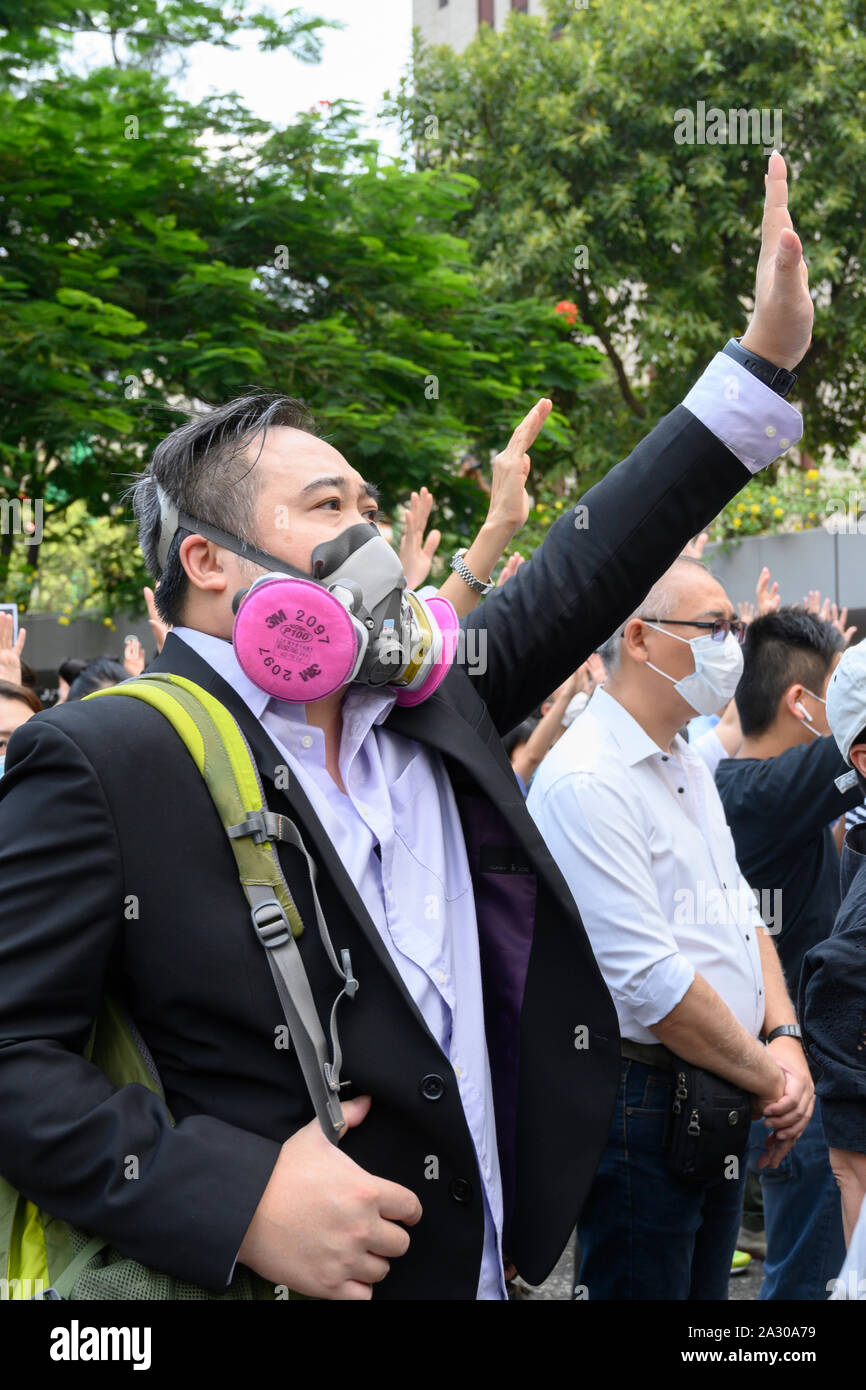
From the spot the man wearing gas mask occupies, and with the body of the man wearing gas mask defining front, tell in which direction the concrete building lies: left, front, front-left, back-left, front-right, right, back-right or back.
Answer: back-left

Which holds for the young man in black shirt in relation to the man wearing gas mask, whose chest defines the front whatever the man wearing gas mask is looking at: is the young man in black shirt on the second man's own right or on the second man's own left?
on the second man's own left

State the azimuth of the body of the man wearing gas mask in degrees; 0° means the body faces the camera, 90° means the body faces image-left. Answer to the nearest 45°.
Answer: approximately 315°

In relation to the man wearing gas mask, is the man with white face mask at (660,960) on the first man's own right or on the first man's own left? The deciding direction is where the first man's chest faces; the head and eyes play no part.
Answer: on the first man's own left

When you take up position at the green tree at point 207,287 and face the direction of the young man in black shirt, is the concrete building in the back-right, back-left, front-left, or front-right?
back-left

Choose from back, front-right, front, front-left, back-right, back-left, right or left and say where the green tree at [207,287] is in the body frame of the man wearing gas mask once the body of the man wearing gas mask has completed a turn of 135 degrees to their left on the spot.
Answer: front
